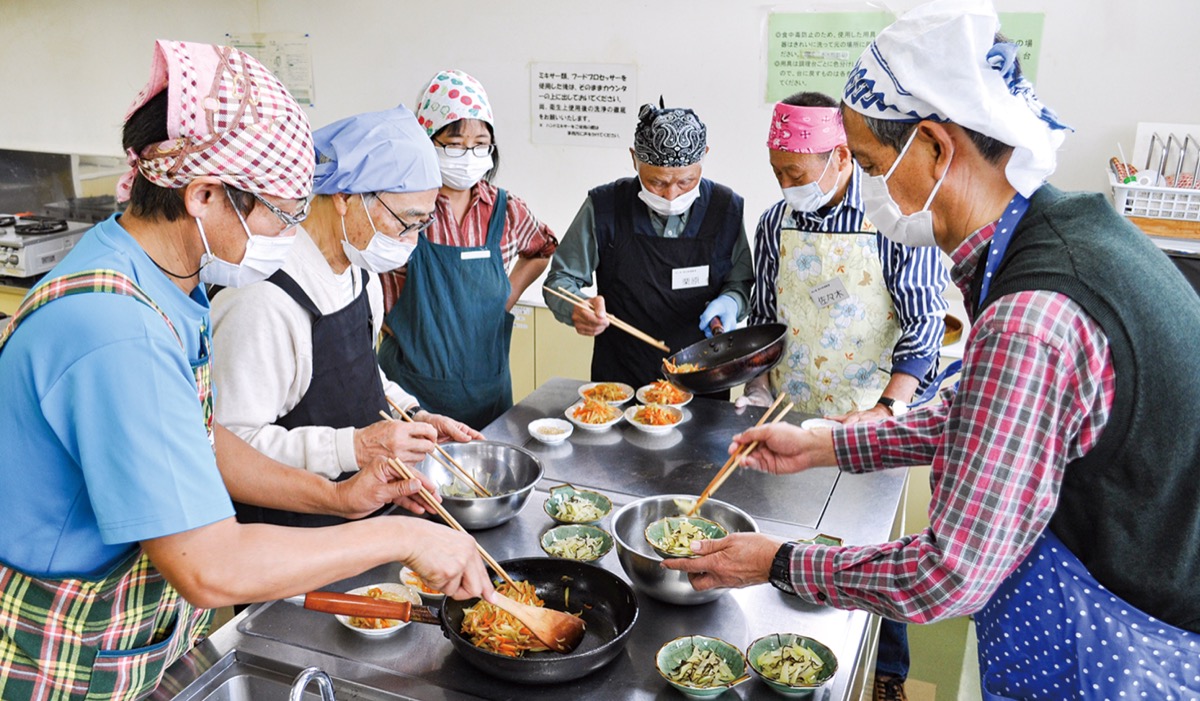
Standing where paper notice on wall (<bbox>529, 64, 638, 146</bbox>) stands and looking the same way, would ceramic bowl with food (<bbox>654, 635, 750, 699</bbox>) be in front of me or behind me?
in front

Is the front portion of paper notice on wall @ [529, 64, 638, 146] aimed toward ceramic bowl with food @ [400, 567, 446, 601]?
yes

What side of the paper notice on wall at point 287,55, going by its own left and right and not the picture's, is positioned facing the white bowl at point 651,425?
front

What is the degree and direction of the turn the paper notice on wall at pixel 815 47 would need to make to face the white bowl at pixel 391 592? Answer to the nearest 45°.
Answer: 0° — it already faces it

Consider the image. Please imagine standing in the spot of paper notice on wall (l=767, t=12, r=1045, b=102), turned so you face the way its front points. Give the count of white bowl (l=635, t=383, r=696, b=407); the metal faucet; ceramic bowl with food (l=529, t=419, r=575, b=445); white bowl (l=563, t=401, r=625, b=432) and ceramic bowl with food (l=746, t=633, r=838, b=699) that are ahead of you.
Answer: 5

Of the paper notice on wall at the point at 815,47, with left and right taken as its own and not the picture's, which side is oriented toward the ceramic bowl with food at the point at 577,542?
front

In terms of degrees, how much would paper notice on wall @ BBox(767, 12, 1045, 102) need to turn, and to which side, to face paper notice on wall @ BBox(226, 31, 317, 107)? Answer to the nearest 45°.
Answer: approximately 90° to its right

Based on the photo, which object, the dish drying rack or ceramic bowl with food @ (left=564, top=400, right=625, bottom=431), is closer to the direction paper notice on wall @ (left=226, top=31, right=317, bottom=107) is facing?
the ceramic bowl with food

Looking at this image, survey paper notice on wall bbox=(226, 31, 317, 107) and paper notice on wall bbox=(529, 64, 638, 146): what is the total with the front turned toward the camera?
2

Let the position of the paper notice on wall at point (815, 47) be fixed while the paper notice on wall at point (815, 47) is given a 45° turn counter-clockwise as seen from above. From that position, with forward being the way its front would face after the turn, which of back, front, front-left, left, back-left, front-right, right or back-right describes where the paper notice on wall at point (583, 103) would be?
back-right

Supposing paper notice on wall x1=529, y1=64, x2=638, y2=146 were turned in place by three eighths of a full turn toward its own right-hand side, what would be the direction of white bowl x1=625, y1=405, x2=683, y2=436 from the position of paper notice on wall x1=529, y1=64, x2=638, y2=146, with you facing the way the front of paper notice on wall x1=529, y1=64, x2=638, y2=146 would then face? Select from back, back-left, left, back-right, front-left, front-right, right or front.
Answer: back-left

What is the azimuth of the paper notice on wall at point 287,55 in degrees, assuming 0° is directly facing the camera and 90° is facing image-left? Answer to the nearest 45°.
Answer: approximately 0°

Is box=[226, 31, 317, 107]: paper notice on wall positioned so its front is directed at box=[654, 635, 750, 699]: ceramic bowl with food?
yes
